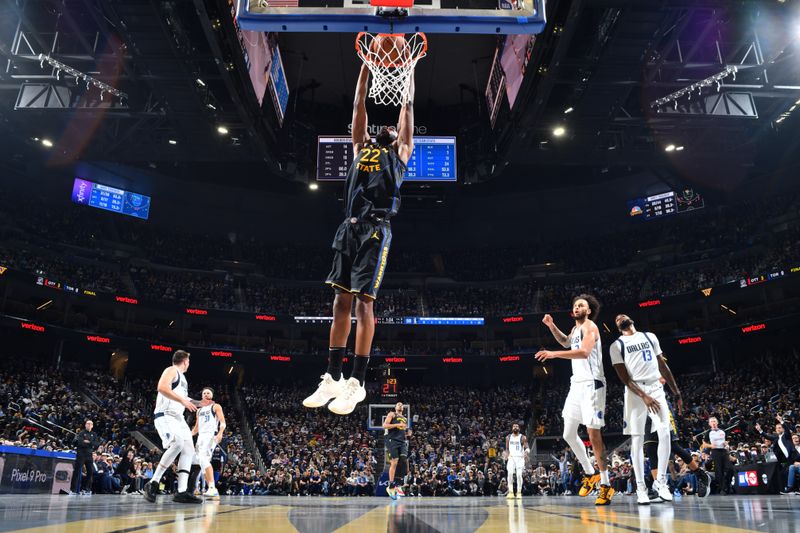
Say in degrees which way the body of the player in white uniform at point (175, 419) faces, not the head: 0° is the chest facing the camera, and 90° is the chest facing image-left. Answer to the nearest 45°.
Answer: approximately 270°

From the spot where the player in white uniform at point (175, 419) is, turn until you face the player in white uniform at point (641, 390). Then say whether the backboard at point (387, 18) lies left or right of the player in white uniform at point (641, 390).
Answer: right

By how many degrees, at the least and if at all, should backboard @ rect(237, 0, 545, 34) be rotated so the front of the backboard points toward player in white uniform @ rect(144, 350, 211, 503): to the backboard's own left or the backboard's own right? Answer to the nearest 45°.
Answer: approximately 45° to the backboard's own left

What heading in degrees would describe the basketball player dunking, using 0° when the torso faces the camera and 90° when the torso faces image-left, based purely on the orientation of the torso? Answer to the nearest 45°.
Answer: approximately 45°

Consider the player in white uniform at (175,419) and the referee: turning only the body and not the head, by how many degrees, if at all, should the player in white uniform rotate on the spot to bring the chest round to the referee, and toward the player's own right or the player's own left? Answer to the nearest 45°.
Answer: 0° — they already face them

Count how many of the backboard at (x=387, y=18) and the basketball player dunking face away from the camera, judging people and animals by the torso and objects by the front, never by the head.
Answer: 1

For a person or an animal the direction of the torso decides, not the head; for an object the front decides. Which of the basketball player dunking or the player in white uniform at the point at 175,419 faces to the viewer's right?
the player in white uniform

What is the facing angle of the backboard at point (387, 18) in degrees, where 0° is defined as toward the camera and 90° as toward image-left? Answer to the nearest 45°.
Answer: approximately 180°

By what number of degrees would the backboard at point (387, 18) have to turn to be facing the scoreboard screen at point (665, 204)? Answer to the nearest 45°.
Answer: approximately 45° to its right

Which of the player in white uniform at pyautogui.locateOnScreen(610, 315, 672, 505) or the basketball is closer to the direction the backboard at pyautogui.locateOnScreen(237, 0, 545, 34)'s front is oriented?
the basketball
